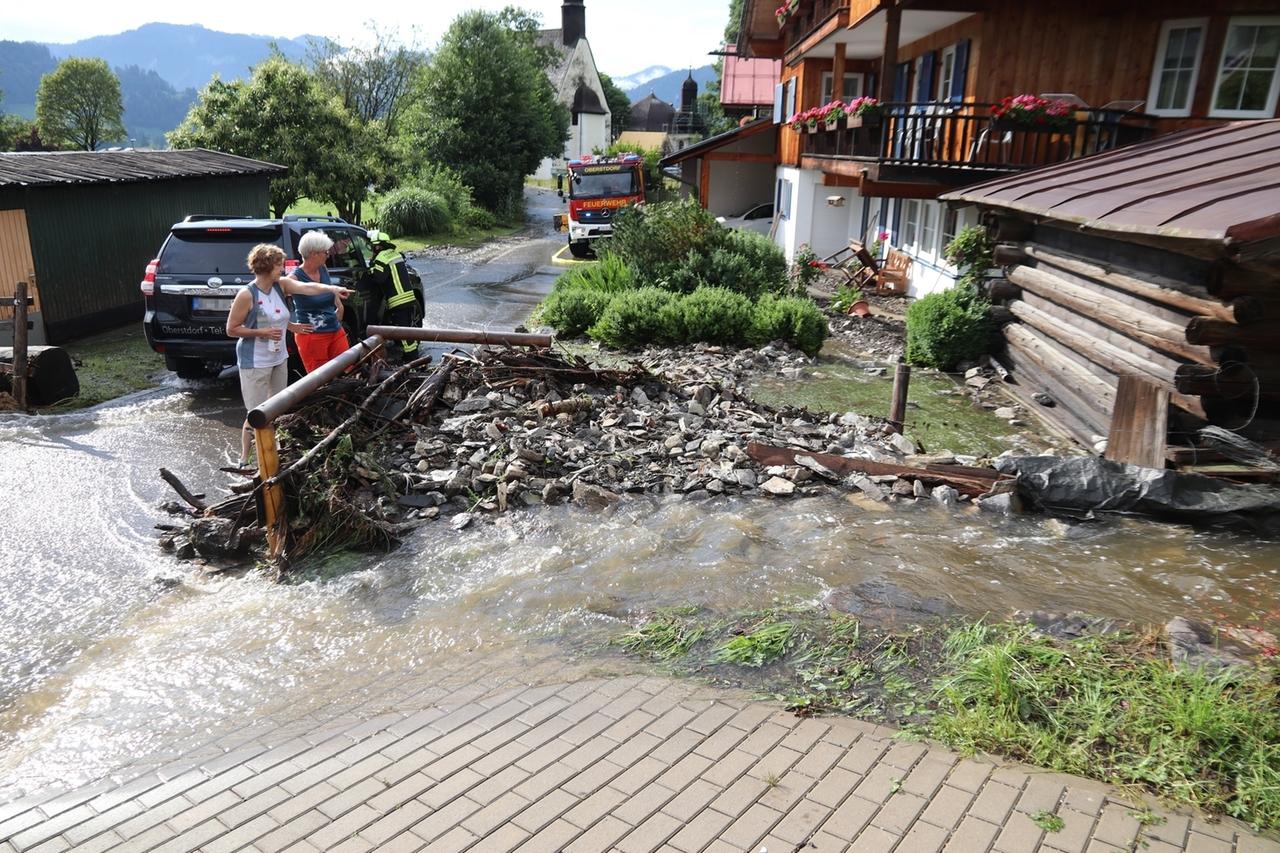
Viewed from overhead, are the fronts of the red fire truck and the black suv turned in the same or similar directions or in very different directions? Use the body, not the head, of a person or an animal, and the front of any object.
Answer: very different directions

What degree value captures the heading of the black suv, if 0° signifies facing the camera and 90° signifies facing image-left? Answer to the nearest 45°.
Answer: approximately 225°

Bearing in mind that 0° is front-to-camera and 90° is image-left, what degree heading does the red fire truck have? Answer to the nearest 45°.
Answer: approximately 0°

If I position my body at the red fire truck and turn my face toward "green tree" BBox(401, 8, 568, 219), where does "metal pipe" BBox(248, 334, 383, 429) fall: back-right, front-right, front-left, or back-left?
back-left

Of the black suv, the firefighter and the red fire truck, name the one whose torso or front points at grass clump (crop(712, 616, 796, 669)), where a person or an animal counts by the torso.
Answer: the red fire truck
